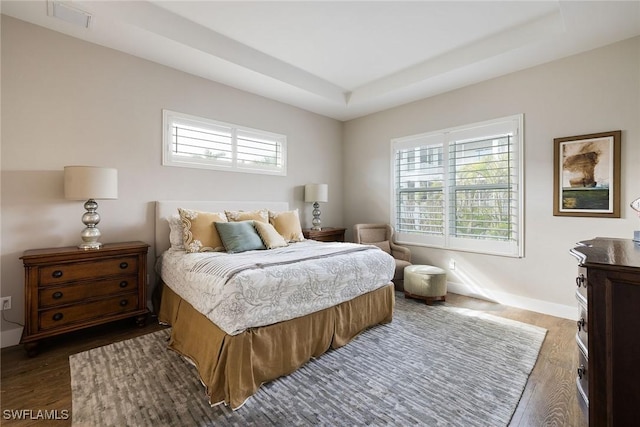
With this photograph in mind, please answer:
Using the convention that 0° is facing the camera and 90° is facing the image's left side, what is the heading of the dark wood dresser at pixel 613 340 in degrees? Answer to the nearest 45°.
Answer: approximately 90°

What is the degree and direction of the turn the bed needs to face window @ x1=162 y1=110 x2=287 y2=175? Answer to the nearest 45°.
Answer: approximately 135° to its left

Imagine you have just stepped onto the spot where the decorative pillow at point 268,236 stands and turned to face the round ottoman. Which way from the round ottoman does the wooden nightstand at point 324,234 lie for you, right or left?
left

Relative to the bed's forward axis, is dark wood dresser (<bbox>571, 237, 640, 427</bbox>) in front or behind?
in front

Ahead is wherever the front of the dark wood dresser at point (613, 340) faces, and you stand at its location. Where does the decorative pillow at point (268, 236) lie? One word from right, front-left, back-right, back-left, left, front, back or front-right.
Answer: front

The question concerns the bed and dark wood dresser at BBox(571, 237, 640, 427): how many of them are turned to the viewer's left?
1

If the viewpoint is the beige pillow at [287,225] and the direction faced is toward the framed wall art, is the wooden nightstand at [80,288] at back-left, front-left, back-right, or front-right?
back-right

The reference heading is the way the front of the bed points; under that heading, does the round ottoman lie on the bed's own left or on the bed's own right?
on the bed's own left

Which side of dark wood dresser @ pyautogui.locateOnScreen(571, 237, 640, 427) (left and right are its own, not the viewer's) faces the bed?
front

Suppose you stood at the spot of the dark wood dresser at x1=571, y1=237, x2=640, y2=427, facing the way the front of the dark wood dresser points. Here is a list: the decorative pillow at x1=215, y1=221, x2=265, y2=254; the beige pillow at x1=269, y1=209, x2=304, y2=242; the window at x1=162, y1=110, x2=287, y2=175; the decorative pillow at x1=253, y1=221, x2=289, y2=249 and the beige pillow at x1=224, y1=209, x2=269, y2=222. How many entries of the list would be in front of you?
5

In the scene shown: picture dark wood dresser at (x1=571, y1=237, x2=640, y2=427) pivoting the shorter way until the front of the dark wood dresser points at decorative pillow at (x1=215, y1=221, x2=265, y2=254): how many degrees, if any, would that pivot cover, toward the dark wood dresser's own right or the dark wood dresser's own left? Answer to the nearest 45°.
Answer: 0° — it already faces it

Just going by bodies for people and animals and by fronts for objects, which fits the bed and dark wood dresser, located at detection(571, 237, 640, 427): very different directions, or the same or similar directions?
very different directions

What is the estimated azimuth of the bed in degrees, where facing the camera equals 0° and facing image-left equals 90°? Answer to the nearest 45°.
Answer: approximately 315°
